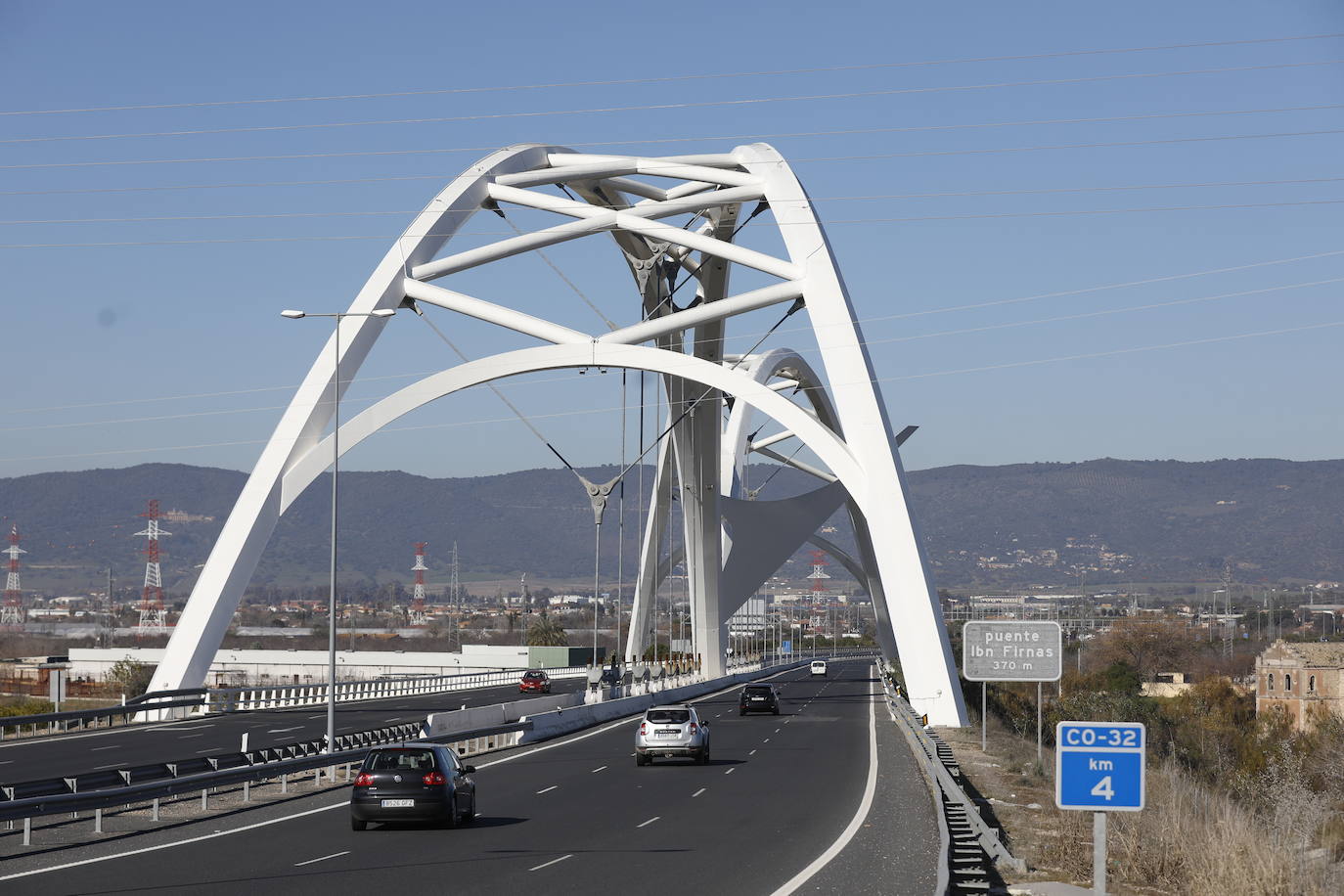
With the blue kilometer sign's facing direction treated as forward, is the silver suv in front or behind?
behind

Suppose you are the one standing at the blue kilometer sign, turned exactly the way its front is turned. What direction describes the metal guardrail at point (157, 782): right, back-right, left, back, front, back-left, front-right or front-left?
back-right

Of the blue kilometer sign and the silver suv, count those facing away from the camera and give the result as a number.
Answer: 1

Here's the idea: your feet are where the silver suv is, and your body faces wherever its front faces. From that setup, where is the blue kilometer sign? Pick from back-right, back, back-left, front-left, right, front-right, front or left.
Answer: back

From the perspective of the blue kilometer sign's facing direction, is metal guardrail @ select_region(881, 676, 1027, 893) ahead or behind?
behind

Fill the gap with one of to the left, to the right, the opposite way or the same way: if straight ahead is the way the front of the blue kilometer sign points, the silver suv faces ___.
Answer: the opposite way

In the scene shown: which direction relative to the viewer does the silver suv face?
away from the camera

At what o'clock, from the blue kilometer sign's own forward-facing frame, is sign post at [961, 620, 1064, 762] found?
The sign post is roughly at 6 o'clock from the blue kilometer sign.
